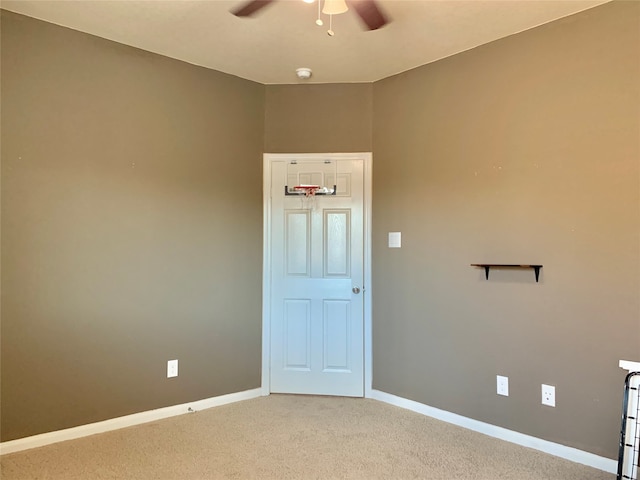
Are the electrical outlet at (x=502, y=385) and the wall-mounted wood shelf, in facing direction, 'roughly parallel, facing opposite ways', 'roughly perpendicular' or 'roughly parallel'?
roughly parallel

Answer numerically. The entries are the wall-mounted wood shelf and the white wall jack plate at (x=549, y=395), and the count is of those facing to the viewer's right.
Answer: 0

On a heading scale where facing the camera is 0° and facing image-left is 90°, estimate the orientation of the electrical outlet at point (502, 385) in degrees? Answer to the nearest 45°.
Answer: approximately 45°

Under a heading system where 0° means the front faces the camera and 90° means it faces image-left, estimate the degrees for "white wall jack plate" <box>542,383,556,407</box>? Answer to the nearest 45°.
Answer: approximately 45°

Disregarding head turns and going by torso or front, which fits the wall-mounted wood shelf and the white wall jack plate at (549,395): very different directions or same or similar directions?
same or similar directions

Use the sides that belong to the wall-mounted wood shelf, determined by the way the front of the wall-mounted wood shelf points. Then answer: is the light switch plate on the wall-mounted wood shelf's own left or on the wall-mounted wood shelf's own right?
on the wall-mounted wood shelf's own right

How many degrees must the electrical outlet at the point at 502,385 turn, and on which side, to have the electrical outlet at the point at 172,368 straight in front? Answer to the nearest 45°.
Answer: approximately 45° to its right

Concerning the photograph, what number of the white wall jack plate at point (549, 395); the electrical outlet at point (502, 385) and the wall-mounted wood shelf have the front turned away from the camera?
0

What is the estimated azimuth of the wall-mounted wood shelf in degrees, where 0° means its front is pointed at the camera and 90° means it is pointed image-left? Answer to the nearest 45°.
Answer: approximately 45°

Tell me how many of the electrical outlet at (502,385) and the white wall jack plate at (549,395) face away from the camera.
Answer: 0

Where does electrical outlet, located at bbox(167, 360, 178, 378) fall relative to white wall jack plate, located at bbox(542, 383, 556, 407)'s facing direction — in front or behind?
in front
